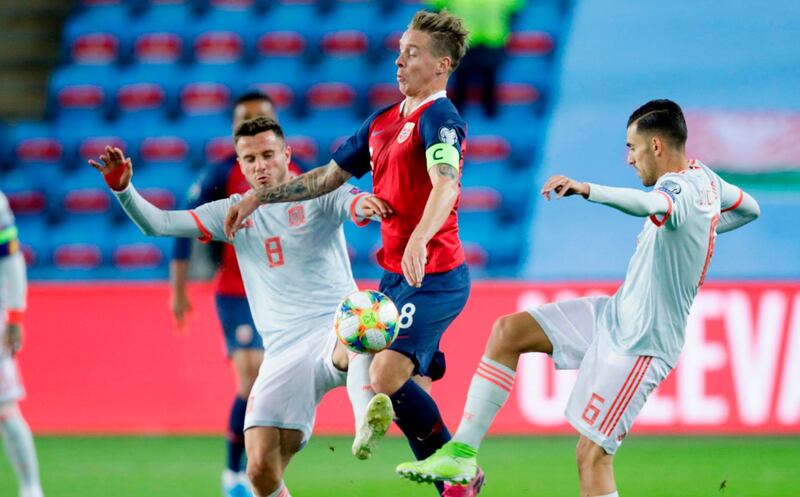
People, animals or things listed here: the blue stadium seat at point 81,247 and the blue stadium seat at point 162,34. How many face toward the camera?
2

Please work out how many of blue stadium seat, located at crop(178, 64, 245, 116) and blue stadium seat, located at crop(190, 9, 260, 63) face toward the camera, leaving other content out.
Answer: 2

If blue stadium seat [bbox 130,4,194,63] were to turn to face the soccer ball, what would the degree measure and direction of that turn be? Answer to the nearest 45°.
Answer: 0° — it already faces it

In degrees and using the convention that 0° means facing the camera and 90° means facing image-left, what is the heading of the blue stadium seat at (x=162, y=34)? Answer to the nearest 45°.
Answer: approximately 0°

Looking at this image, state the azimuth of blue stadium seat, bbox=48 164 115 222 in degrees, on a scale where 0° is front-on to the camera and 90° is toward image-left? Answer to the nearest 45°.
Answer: approximately 0°
